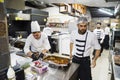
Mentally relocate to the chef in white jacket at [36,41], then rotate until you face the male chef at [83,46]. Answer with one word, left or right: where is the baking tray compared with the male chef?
right

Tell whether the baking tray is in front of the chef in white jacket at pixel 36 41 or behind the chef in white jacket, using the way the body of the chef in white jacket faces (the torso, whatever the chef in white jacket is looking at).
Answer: in front

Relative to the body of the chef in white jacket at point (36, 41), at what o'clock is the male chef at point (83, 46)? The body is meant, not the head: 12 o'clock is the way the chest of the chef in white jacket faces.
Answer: The male chef is roughly at 10 o'clock from the chef in white jacket.

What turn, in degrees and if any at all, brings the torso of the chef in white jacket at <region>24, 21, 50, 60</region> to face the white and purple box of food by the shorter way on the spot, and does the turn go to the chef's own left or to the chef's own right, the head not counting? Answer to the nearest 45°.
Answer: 0° — they already face it

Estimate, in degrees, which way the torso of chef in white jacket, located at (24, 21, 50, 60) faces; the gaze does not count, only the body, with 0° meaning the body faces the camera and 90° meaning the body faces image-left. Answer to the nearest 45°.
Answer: approximately 0°

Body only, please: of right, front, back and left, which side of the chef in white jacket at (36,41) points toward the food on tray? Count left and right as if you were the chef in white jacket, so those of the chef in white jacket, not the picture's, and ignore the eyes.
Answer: front

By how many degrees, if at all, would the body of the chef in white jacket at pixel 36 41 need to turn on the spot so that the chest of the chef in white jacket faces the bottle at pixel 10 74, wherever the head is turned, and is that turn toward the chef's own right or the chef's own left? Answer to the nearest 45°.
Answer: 0° — they already face it

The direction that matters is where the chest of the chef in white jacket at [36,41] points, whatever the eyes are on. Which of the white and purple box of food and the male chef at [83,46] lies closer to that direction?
the white and purple box of food
